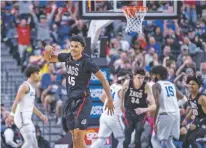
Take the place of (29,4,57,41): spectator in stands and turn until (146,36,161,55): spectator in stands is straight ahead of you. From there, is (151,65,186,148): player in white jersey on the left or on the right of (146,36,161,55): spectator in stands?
right

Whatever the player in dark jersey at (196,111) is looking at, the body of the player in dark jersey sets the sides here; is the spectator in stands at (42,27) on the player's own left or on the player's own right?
on the player's own right

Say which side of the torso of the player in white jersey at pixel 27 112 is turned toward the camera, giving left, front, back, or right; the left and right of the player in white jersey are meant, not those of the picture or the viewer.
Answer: right

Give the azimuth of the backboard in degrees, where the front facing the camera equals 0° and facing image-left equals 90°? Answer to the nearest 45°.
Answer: approximately 0°

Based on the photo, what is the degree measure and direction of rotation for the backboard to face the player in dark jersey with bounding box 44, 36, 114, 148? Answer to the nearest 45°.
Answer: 0° — it already faces them
